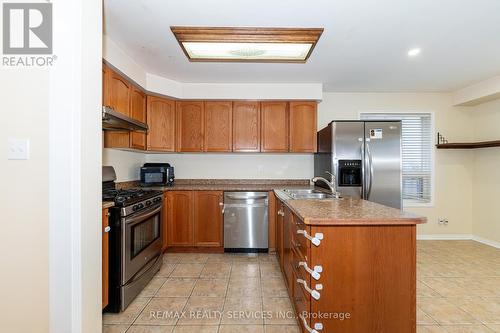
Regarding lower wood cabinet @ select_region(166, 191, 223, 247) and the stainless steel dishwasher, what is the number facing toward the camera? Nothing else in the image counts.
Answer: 2

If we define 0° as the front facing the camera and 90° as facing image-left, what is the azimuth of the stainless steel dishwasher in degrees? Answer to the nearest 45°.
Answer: approximately 0°

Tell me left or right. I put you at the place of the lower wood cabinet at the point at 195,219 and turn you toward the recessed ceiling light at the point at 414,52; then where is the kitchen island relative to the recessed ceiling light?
right

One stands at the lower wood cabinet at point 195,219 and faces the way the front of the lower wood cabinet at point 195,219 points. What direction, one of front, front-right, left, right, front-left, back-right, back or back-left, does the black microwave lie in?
back-right

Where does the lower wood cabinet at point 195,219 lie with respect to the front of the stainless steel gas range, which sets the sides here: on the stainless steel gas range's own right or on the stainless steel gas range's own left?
on the stainless steel gas range's own left

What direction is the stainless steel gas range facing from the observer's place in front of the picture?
facing the viewer and to the right of the viewer

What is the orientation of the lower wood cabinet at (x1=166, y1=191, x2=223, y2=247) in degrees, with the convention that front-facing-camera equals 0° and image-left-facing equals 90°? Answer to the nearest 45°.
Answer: approximately 0°
